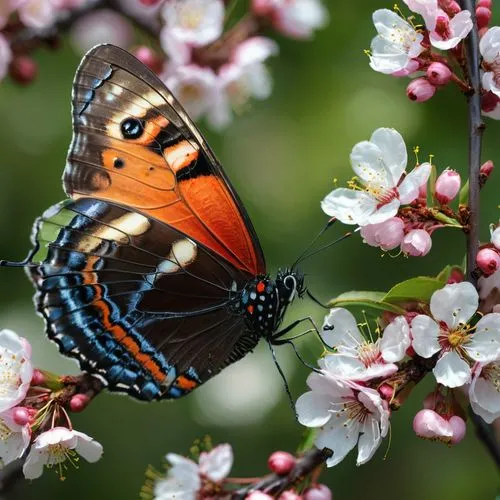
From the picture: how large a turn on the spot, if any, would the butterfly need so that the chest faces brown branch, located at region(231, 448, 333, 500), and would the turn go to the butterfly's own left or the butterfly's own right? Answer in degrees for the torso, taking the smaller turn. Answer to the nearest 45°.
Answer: approximately 45° to the butterfly's own right

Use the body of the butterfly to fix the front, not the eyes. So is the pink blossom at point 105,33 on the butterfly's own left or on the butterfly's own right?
on the butterfly's own left

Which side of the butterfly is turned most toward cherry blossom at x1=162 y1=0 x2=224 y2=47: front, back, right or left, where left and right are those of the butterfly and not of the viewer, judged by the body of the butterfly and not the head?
left

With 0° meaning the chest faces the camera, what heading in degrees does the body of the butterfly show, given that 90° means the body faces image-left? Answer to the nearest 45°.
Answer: approximately 270°

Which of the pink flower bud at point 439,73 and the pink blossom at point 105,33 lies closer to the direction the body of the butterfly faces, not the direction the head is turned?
the pink flower bud

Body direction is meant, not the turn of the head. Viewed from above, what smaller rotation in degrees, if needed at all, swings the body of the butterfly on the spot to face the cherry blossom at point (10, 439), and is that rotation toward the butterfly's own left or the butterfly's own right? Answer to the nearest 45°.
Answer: approximately 135° to the butterfly's own right
